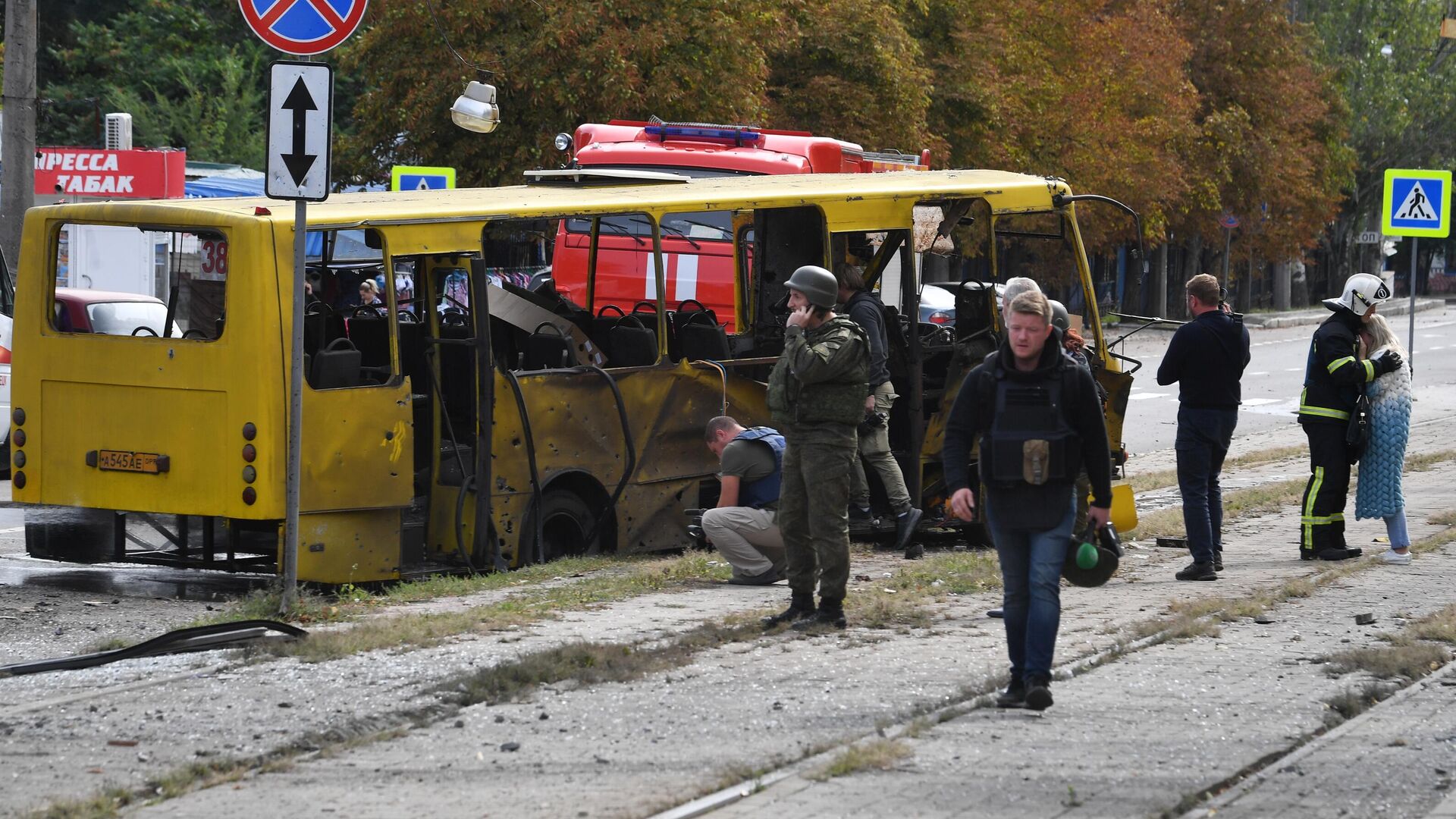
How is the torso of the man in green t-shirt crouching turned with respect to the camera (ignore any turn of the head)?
to the viewer's left

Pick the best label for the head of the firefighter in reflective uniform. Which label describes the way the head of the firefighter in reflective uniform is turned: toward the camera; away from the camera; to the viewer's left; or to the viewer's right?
to the viewer's right

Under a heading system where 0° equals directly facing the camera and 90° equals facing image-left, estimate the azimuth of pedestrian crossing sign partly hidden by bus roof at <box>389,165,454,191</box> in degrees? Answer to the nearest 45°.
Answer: approximately 0°

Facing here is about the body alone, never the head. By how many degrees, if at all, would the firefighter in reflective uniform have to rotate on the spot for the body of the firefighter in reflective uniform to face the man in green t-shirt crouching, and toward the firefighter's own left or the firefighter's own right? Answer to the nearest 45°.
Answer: approximately 135° to the firefighter's own right

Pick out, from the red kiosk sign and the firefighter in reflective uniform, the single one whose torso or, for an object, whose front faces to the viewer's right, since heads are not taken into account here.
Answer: the firefighter in reflective uniform

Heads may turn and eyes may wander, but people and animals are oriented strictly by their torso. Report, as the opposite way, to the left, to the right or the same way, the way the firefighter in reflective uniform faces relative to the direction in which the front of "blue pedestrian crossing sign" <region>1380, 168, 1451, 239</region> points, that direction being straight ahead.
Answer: to the left

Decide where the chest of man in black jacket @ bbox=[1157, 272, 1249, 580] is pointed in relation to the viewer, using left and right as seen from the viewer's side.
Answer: facing away from the viewer and to the left of the viewer

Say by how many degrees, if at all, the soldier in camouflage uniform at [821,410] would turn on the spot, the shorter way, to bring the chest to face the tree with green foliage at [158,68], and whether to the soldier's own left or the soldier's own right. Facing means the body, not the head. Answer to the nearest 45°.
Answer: approximately 90° to the soldier's own right

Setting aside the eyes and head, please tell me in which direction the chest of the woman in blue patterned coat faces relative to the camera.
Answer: to the viewer's left

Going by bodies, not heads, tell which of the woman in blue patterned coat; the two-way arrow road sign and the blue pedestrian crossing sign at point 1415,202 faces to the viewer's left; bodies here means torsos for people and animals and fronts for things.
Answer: the woman in blue patterned coat

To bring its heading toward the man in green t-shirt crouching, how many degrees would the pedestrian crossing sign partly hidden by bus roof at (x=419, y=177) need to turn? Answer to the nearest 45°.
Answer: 0° — it already faces them
